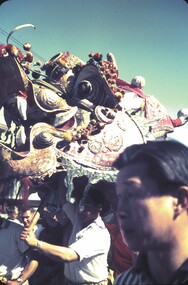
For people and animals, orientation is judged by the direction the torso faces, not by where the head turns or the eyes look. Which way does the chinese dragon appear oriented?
to the viewer's left
